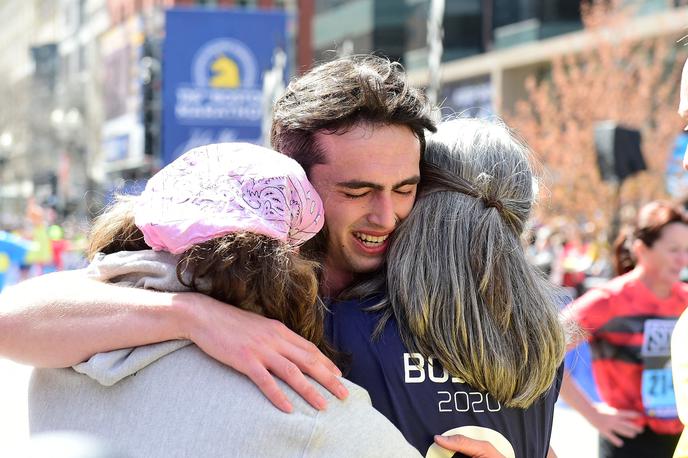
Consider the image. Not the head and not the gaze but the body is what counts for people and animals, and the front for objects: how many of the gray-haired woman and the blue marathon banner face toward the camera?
1

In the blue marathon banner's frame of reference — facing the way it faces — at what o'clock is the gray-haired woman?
The gray-haired woman is roughly at 12 o'clock from the blue marathon banner.

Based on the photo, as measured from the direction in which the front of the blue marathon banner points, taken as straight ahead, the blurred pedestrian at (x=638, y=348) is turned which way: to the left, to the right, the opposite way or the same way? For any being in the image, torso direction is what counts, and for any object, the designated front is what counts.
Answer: the same way

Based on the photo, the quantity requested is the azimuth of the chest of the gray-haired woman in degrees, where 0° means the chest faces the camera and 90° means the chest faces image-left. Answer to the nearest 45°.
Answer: approximately 180°

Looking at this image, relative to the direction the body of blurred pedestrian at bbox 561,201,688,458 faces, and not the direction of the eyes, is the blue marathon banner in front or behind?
behind

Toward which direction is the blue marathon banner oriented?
toward the camera

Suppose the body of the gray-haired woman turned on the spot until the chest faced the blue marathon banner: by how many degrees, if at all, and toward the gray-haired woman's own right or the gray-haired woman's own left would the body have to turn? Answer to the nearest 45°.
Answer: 0° — they already face it

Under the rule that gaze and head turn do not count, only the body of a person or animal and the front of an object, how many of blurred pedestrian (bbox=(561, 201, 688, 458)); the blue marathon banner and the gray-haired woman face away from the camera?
1

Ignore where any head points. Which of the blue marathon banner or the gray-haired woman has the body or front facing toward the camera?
the blue marathon banner

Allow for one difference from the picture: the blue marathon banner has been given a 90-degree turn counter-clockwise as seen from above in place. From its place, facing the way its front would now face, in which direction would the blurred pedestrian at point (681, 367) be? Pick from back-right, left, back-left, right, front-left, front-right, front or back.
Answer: right

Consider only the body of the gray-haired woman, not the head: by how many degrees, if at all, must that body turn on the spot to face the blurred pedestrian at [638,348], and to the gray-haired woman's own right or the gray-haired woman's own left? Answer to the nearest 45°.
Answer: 0° — they already face them

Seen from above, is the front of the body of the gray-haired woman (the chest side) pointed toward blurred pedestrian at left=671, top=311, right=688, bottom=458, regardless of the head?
no

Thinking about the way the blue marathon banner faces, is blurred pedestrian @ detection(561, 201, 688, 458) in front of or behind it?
in front
